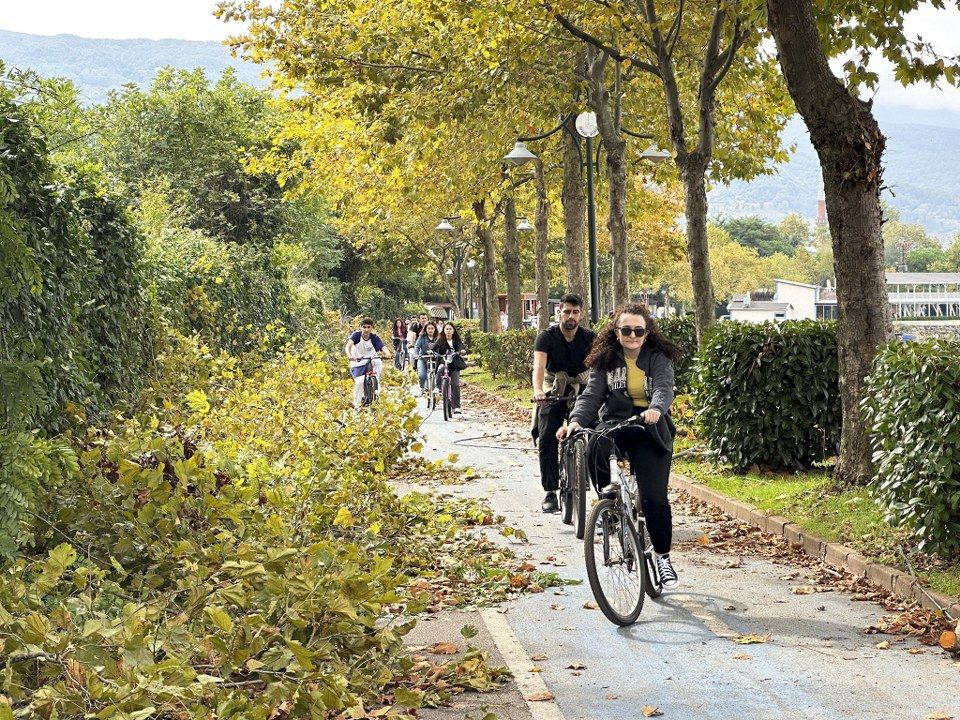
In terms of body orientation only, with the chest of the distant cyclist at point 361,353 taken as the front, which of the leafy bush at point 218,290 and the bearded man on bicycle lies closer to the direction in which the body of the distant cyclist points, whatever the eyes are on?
the bearded man on bicycle

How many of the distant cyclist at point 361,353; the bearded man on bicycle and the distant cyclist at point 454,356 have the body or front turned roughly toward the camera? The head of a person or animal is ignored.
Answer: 3

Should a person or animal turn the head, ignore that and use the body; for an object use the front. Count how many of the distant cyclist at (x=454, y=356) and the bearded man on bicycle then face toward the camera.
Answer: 2

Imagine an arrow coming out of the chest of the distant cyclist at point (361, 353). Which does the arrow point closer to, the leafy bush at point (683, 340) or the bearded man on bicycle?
the bearded man on bicycle

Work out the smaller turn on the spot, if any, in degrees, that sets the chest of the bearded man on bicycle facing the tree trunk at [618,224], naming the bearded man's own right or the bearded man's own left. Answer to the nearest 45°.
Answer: approximately 180°

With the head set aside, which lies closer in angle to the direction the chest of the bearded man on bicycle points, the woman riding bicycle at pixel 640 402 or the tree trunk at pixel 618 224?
the woman riding bicycle

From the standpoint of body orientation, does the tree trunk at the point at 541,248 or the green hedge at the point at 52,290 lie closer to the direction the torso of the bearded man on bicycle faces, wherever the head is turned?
the green hedge

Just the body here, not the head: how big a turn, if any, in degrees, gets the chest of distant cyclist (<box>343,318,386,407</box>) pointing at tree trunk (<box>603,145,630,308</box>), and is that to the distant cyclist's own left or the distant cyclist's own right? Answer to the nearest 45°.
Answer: approximately 90° to the distant cyclist's own left
